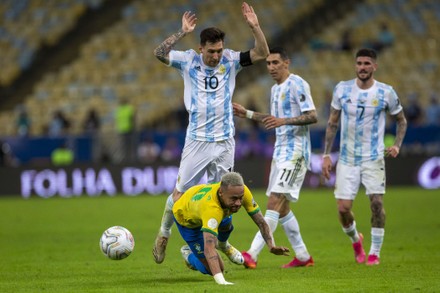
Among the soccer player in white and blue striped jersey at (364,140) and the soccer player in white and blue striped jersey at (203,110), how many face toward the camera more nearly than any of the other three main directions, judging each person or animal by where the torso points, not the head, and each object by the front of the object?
2

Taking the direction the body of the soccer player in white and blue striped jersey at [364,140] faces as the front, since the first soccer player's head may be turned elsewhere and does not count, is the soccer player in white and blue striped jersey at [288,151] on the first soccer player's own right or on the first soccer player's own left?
on the first soccer player's own right

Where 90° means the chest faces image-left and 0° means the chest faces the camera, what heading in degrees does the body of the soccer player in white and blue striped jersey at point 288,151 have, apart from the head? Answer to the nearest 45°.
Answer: approximately 45°

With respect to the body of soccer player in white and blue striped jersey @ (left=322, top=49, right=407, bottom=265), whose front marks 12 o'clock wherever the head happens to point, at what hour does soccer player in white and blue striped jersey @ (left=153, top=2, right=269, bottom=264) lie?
soccer player in white and blue striped jersey @ (left=153, top=2, right=269, bottom=264) is roughly at 2 o'clock from soccer player in white and blue striped jersey @ (left=322, top=49, right=407, bottom=265).
